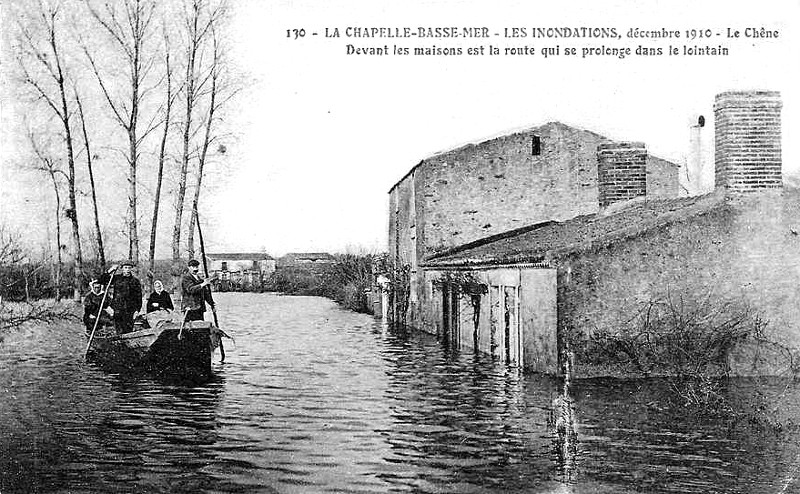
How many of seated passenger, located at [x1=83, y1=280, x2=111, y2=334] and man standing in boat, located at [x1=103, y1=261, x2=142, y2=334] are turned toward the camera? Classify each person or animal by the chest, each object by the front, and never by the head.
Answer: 2

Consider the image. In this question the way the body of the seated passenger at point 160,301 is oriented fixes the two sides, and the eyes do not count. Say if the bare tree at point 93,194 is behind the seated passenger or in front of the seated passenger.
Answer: behind

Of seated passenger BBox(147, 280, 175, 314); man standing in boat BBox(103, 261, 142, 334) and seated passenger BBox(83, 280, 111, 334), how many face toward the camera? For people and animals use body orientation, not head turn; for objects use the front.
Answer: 3

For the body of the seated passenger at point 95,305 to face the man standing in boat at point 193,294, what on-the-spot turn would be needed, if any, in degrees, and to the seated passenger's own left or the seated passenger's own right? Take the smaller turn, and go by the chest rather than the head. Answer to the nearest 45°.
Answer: approximately 45° to the seated passenger's own left

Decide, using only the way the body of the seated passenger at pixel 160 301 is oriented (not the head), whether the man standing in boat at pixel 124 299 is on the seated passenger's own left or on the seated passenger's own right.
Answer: on the seated passenger's own right

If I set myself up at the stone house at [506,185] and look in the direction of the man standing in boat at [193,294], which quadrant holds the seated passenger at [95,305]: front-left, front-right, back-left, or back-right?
front-right

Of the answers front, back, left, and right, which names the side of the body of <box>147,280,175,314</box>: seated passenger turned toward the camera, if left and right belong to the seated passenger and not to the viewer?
front

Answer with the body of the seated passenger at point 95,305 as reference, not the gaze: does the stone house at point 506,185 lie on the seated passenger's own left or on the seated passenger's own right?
on the seated passenger's own left

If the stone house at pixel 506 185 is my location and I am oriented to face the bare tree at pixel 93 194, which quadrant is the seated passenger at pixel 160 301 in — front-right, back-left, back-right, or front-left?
front-left

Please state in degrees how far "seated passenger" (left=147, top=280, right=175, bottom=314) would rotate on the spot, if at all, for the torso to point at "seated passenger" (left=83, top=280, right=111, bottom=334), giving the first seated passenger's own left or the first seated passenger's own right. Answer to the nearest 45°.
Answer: approximately 135° to the first seated passenger's own right

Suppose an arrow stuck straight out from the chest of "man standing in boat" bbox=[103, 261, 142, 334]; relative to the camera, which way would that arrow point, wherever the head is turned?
toward the camera
